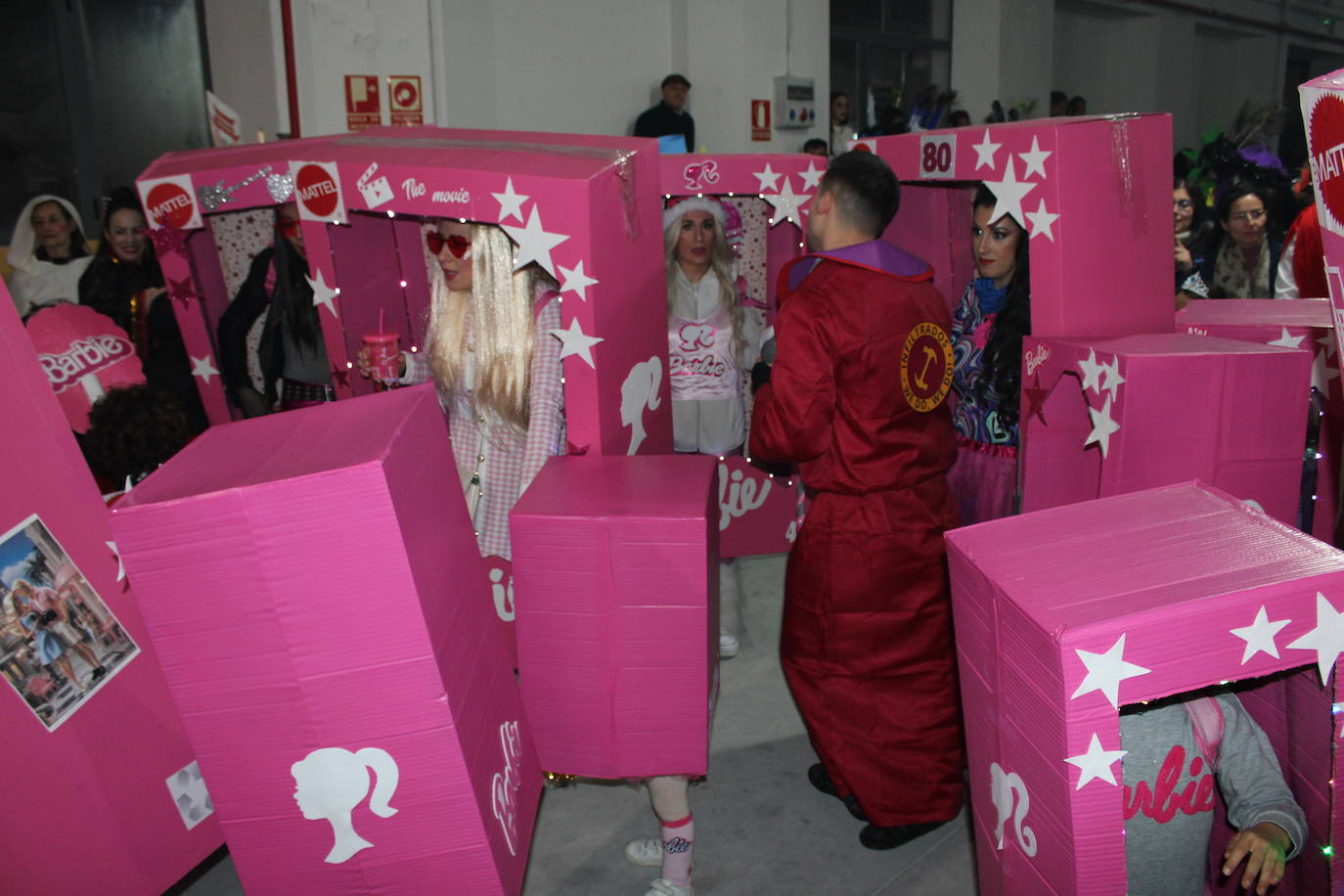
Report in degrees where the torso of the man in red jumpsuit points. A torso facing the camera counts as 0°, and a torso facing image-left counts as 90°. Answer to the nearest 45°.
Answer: approximately 135°

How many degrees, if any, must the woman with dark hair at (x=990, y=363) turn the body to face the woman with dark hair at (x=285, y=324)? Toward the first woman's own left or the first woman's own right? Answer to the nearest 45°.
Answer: approximately 45° to the first woman's own right

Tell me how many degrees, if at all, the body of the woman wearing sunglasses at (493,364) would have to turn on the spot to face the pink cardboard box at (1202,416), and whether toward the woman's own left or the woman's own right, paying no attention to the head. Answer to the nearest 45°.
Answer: approximately 90° to the woman's own left

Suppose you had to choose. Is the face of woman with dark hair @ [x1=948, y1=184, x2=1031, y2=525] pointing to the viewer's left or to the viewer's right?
to the viewer's left

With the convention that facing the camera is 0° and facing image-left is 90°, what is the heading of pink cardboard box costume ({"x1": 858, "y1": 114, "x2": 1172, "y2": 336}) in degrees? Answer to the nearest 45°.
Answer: approximately 45°

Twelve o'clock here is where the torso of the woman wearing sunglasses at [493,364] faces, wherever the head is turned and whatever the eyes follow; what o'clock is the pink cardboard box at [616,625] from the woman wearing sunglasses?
The pink cardboard box is roughly at 10 o'clock from the woman wearing sunglasses.

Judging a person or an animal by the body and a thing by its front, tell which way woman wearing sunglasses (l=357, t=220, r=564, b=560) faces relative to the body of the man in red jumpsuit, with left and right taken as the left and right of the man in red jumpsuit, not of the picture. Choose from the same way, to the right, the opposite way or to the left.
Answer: to the left

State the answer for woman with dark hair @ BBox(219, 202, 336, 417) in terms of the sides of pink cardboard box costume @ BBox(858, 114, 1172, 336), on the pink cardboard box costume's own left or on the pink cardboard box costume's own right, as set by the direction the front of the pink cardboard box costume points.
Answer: on the pink cardboard box costume's own right

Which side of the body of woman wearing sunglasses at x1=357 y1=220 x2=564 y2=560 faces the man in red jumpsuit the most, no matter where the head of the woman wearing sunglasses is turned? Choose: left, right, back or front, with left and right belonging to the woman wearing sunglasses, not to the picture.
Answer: left
